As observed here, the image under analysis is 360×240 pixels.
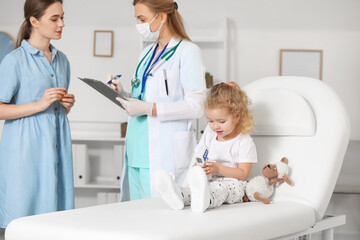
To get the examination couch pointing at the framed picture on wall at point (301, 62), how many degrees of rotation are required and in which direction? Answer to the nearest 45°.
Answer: approximately 135° to its right

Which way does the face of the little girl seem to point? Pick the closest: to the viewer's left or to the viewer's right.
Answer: to the viewer's left

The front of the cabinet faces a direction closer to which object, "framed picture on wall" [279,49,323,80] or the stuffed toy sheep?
the stuffed toy sheep

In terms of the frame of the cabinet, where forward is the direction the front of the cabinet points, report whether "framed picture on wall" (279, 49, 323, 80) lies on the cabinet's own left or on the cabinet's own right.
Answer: on the cabinet's own left

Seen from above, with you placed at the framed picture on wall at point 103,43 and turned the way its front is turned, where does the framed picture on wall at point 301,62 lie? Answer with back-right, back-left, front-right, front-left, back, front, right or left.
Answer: left

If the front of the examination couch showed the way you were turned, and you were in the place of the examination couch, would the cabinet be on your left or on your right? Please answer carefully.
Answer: on your right

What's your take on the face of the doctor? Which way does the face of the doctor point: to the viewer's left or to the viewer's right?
to the viewer's left

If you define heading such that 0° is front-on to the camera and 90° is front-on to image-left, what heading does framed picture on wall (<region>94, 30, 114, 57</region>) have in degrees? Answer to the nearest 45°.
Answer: approximately 0°

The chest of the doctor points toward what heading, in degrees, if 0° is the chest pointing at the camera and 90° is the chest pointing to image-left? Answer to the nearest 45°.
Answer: approximately 45°
